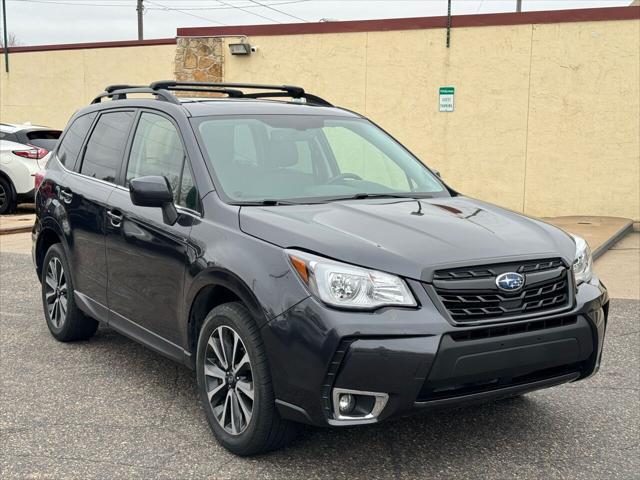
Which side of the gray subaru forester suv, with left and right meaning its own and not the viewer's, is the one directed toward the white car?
back

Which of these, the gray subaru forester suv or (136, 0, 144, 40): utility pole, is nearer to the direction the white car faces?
the utility pole

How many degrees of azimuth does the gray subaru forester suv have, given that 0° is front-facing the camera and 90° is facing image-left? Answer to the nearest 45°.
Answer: approximately 315°

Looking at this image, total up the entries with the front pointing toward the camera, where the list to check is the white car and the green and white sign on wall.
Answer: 1

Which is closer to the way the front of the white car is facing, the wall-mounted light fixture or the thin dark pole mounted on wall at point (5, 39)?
the thin dark pole mounted on wall

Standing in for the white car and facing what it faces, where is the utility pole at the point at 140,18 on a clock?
The utility pole is roughly at 2 o'clock from the white car.

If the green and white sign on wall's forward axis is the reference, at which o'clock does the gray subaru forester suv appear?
The gray subaru forester suv is roughly at 12 o'clock from the green and white sign on wall.

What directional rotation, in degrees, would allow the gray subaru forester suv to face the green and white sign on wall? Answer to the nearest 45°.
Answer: approximately 135° to its left

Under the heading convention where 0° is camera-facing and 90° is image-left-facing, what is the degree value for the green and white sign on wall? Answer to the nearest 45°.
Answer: approximately 0°

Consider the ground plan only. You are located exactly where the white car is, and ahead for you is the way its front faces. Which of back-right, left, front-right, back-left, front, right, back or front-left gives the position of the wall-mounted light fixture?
back-right

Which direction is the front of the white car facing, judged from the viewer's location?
facing away from the viewer and to the left of the viewer

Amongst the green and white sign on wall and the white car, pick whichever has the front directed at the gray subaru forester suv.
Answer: the green and white sign on wall
